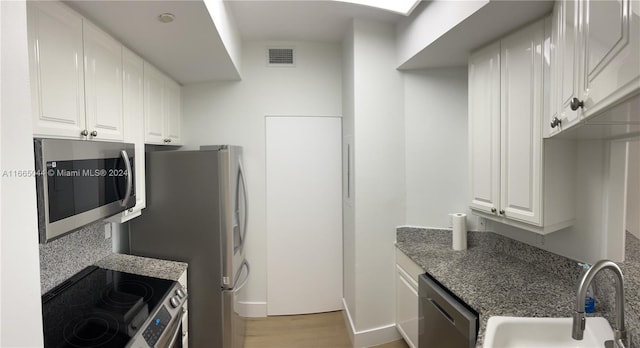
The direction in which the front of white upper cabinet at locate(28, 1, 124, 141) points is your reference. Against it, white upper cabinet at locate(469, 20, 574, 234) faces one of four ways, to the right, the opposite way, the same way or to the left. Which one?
the opposite way

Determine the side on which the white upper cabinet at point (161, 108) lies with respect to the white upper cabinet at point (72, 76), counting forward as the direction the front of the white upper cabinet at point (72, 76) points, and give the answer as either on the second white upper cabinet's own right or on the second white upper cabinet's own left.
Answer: on the second white upper cabinet's own left

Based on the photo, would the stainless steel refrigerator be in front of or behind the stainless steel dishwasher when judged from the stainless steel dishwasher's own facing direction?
in front

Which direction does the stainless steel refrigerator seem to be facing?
to the viewer's right

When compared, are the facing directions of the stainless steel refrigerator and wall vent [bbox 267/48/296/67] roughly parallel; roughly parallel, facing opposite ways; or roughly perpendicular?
roughly perpendicular

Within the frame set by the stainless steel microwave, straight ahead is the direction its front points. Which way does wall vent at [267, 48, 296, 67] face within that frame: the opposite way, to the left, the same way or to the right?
to the right

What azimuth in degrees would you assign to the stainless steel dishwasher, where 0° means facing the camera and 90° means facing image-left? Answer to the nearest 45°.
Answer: approximately 45°

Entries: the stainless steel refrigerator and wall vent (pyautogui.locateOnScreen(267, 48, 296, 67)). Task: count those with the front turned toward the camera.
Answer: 1

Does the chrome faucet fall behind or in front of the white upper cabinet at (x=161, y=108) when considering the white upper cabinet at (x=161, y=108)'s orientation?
in front

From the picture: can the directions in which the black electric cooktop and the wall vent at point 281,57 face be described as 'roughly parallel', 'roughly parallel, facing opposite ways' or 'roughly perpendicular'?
roughly perpendicular

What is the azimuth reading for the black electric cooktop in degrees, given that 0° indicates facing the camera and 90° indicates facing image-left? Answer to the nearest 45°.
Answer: approximately 315°
